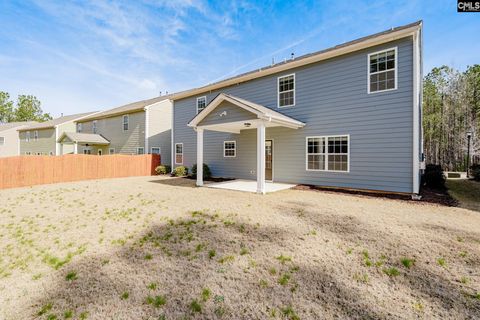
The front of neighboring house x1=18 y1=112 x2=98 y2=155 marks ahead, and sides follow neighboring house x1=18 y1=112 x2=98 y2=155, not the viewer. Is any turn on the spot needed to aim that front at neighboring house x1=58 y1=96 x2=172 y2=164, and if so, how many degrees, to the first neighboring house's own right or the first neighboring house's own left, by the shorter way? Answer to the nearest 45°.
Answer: approximately 45° to the first neighboring house's own right

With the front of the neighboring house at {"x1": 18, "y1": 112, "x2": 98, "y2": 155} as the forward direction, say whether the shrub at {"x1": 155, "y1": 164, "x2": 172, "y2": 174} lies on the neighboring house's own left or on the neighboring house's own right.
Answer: on the neighboring house's own right

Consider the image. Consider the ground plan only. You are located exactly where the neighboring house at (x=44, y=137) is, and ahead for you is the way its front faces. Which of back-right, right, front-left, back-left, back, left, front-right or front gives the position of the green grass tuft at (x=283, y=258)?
right

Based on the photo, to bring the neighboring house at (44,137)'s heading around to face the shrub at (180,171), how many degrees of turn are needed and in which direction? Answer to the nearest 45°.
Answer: approximately 90° to its right

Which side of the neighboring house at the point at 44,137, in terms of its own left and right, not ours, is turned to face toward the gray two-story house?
right

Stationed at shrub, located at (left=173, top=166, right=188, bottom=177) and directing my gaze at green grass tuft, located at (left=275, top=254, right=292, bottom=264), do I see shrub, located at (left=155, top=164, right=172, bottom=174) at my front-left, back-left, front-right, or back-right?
back-right
